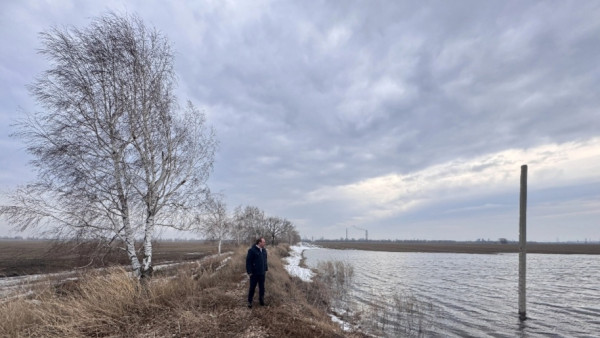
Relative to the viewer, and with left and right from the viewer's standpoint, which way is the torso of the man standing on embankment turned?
facing the viewer and to the right of the viewer

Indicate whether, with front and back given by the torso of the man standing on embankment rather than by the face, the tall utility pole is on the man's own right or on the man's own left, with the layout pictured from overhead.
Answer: on the man's own left
